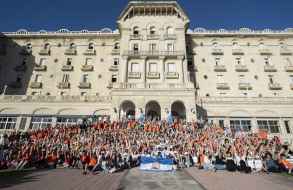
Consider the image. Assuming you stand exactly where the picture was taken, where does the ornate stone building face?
facing the viewer
